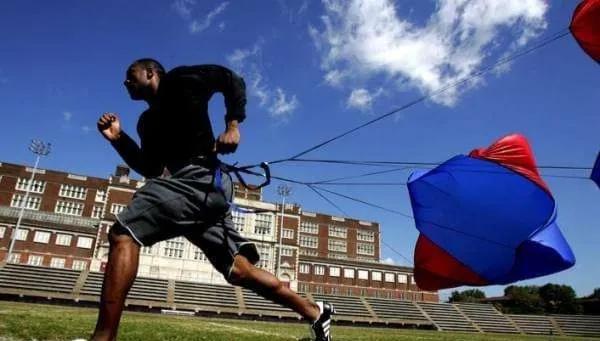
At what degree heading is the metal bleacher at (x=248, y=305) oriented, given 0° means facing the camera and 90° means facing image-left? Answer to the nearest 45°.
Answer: approximately 0°

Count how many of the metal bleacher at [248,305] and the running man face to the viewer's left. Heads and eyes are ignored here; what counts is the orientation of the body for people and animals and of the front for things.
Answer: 1

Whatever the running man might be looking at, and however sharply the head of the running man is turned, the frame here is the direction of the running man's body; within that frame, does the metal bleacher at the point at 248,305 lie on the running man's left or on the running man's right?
on the running man's right

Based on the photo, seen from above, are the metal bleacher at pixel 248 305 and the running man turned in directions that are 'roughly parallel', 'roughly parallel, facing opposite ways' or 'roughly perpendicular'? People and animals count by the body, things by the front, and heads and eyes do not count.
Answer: roughly perpendicular

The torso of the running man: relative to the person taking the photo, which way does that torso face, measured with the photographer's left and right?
facing to the left of the viewer

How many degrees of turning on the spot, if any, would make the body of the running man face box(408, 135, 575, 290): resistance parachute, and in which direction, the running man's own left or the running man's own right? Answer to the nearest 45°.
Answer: approximately 135° to the running man's own right
